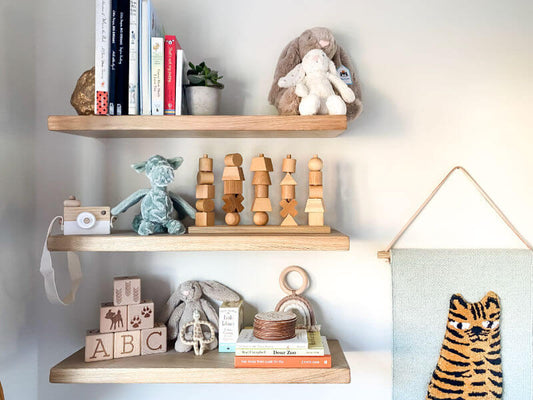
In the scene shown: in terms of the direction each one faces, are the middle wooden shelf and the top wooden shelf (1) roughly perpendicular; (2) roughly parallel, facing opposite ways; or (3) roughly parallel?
roughly parallel

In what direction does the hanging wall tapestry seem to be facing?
toward the camera

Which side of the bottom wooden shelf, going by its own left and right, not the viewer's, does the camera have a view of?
front

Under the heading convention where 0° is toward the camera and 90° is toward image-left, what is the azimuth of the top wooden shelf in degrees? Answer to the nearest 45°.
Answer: approximately 0°

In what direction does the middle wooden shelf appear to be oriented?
toward the camera

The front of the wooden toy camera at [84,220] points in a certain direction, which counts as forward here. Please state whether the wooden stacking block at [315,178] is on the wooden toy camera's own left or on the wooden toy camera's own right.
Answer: on the wooden toy camera's own left
